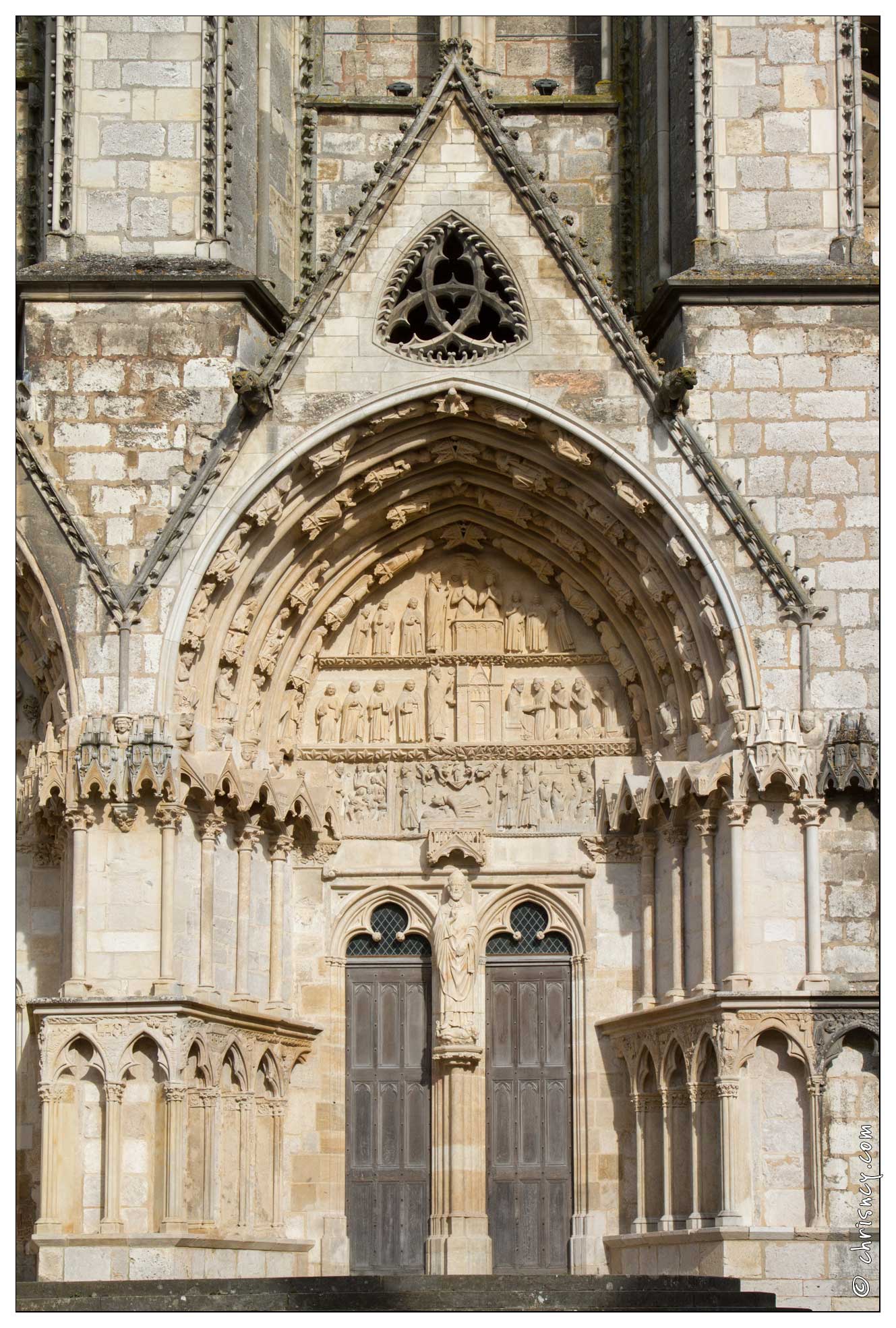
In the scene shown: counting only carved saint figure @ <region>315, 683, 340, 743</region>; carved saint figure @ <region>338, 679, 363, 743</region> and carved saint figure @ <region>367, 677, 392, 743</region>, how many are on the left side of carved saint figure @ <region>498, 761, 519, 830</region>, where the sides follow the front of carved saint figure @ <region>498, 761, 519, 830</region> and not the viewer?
0

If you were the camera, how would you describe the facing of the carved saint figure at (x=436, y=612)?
facing the viewer and to the right of the viewer

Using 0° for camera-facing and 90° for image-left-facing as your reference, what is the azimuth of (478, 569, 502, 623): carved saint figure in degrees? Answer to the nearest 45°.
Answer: approximately 45°

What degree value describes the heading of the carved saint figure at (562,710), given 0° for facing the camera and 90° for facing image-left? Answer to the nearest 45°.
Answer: approximately 45°

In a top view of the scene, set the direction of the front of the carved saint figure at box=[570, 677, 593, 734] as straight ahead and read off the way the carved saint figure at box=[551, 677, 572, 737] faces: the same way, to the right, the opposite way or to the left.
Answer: the same way

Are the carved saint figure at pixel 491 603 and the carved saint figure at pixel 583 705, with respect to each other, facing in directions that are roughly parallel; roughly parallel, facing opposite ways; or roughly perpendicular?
roughly parallel

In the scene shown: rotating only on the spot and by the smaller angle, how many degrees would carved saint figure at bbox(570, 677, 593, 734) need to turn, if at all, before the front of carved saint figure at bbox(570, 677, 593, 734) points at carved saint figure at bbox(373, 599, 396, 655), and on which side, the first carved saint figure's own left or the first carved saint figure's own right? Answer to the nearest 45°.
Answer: approximately 45° to the first carved saint figure's own right

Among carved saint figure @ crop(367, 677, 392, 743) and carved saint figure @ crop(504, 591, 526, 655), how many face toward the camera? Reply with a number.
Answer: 2

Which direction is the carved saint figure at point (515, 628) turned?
toward the camera

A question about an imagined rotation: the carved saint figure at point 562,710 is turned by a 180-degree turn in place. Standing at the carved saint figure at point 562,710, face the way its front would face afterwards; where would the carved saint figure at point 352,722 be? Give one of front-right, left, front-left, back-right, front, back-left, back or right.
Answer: back-left

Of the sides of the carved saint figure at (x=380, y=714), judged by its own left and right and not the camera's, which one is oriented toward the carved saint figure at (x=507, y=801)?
left
